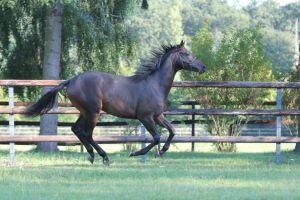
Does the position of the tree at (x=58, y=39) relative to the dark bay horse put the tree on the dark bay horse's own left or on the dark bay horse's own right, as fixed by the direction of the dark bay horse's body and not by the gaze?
on the dark bay horse's own left

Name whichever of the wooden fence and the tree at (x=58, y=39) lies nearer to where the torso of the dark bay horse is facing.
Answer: the wooden fence

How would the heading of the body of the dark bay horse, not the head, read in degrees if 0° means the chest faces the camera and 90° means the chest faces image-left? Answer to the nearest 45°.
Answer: approximately 270°
